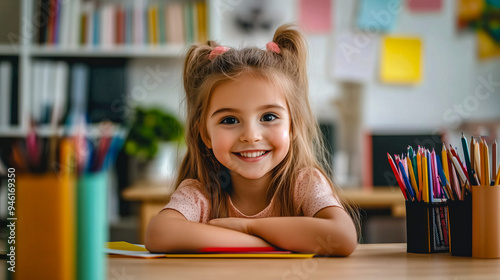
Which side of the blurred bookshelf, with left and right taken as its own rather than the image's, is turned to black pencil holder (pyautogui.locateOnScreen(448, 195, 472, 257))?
front

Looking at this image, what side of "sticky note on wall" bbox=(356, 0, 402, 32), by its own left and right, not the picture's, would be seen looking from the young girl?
front

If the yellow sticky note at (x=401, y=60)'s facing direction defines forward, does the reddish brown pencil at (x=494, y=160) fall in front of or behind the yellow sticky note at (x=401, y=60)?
in front

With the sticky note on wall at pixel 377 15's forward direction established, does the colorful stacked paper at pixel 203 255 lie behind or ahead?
ahead

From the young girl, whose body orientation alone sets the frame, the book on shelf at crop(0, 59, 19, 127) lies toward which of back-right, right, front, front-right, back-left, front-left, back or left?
back-right

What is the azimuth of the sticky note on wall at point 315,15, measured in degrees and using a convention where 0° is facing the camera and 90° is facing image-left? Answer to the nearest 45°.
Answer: approximately 0°
